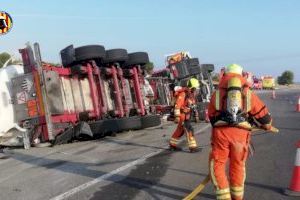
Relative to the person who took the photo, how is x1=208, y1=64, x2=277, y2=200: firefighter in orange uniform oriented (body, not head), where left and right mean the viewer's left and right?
facing away from the viewer

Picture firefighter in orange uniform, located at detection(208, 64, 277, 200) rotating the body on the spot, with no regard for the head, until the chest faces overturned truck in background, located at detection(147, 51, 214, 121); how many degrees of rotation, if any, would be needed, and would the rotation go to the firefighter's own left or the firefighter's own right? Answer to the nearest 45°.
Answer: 0° — they already face it
